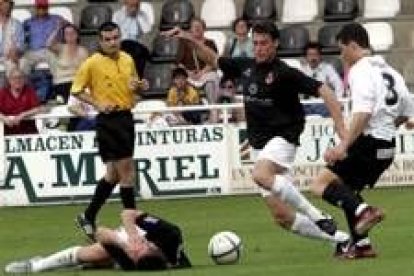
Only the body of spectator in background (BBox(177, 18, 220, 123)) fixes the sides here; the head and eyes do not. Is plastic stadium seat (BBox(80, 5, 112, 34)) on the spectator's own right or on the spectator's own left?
on the spectator's own right

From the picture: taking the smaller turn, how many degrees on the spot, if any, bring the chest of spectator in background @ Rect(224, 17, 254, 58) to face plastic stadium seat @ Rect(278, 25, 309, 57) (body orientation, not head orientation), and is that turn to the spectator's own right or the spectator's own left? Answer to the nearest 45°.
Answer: approximately 135° to the spectator's own left

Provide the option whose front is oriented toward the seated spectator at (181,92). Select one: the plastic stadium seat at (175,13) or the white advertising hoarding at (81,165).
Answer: the plastic stadium seat

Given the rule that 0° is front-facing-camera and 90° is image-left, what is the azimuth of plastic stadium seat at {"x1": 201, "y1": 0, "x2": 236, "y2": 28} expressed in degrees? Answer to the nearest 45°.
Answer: approximately 0°

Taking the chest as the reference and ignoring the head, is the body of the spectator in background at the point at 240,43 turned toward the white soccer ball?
yes

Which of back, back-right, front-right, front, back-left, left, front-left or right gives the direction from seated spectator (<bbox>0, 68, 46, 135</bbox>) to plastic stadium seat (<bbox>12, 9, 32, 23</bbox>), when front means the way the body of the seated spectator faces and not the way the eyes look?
back
